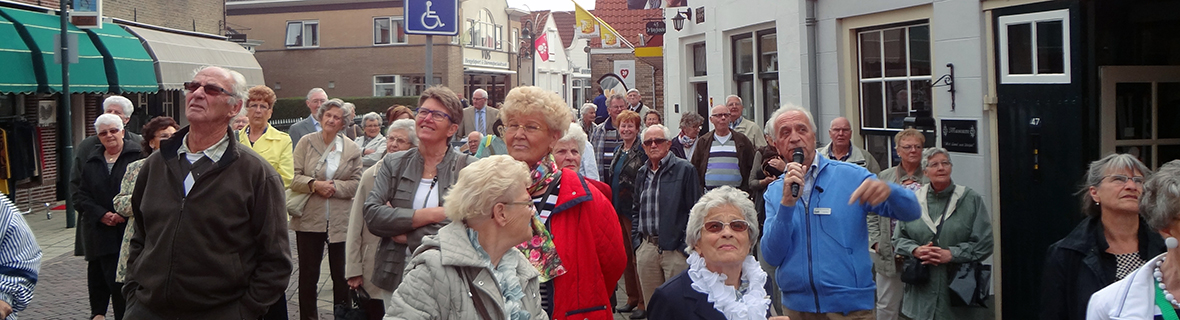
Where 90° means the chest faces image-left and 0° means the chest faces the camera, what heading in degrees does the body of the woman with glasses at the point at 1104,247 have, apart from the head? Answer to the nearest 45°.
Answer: approximately 315°

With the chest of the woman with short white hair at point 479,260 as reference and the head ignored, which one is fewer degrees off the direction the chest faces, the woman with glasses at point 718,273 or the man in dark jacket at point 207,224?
the woman with glasses

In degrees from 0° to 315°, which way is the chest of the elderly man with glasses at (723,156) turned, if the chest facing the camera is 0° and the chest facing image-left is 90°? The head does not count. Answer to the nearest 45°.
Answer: approximately 0°
